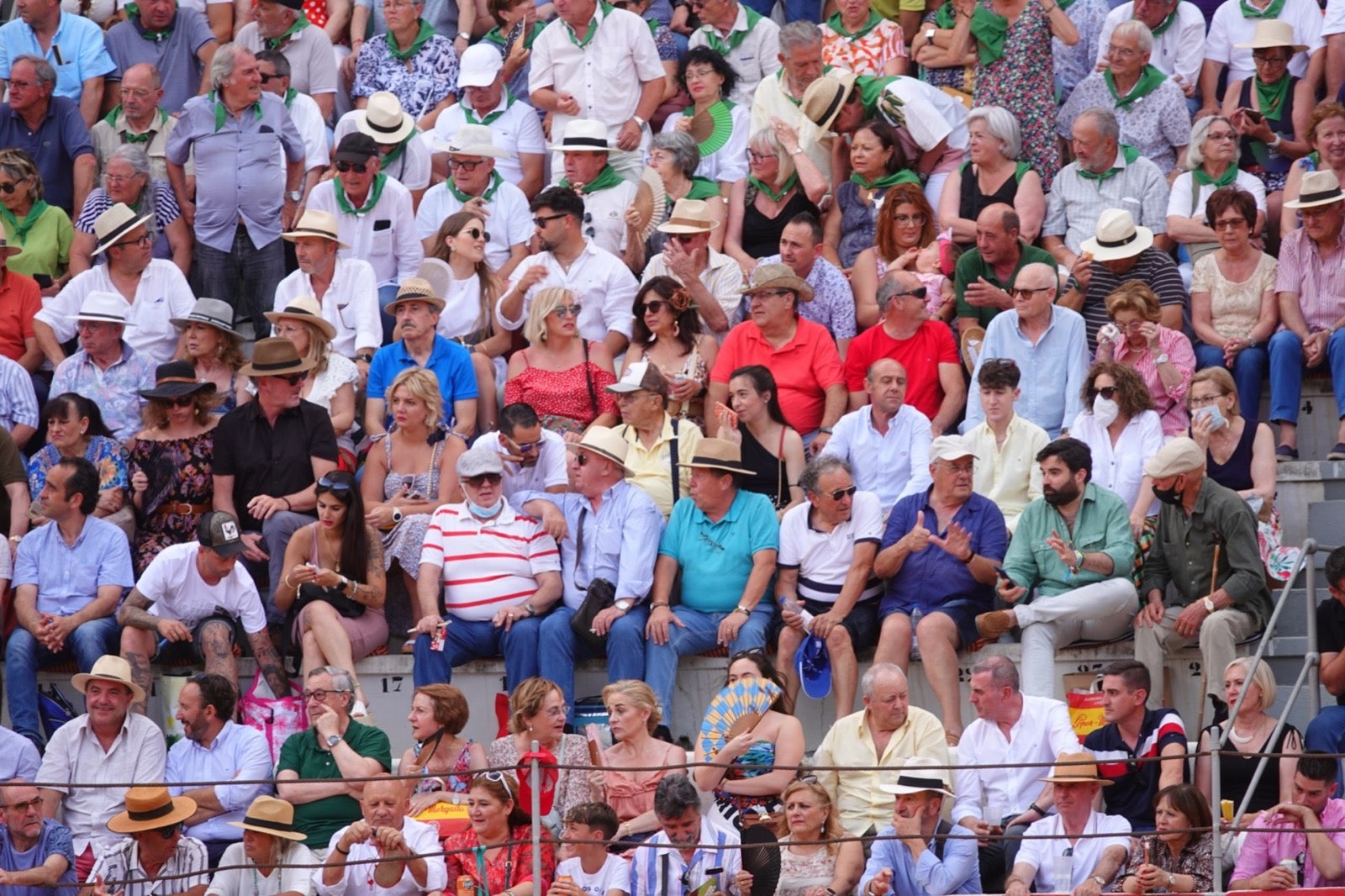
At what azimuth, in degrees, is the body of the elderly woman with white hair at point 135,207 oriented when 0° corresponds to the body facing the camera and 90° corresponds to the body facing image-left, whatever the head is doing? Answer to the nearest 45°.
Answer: approximately 0°

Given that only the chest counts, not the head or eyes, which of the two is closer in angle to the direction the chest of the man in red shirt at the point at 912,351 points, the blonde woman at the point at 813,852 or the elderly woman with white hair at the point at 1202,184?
the blonde woman

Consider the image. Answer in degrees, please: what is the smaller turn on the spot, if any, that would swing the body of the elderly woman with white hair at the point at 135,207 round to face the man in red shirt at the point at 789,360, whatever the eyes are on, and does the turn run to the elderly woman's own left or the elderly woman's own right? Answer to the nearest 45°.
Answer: approximately 45° to the elderly woman's own left

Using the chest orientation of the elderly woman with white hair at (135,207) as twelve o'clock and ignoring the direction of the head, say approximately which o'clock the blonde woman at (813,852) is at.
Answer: The blonde woman is roughly at 11 o'clock from the elderly woman with white hair.

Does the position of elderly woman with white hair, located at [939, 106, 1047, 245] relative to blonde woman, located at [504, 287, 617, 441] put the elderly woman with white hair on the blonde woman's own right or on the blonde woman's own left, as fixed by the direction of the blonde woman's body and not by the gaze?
on the blonde woman's own left

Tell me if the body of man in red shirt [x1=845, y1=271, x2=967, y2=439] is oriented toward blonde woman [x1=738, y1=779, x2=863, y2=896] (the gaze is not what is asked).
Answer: yes

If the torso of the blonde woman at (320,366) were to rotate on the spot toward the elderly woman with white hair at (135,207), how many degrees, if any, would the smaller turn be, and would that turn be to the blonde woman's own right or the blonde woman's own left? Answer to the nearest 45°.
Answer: approximately 90° to the blonde woman's own right

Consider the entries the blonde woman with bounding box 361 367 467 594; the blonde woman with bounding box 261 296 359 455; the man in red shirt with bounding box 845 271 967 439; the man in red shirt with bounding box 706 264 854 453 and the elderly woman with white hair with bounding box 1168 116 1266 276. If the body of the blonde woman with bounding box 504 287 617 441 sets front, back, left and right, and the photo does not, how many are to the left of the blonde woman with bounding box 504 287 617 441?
3

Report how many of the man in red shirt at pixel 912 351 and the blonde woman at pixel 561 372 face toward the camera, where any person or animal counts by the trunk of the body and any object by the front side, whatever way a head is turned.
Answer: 2
